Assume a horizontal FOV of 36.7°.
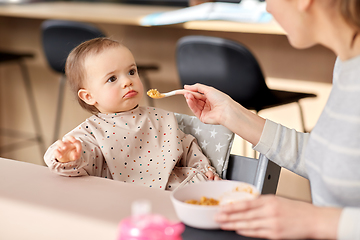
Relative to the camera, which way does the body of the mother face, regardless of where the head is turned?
to the viewer's left

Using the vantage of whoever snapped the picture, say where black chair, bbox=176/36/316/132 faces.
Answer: facing away from the viewer and to the right of the viewer

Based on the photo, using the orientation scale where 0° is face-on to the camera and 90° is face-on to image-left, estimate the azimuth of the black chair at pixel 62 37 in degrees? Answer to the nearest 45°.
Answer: approximately 225°

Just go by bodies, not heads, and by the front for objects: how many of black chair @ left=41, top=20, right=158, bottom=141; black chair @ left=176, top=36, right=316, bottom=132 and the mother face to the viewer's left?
1

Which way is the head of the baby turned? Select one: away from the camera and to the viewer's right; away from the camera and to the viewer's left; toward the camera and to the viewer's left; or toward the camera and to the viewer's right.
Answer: toward the camera and to the viewer's right

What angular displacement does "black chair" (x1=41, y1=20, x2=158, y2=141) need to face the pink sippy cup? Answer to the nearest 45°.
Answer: approximately 135° to its right

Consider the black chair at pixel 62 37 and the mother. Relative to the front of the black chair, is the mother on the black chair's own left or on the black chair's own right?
on the black chair's own right

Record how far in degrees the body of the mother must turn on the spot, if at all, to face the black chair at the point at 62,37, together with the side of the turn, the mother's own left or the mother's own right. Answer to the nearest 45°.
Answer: approximately 45° to the mother's own right

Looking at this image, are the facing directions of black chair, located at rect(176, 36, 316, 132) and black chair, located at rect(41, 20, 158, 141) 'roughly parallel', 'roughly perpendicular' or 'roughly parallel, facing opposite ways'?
roughly parallel

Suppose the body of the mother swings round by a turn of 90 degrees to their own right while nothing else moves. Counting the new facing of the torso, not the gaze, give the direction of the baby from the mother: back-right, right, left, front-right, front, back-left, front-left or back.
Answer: front-left

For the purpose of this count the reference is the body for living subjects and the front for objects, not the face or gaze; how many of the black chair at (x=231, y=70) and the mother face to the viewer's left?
1

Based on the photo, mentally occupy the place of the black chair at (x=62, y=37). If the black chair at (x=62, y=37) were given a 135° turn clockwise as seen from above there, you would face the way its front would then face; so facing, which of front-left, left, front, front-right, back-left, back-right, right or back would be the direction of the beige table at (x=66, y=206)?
front

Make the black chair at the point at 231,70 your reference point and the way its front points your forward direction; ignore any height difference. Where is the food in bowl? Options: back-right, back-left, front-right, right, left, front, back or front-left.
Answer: back-right

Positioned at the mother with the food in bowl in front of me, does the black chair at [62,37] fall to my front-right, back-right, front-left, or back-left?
front-right

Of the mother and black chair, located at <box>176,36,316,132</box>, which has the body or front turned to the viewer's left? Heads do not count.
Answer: the mother
